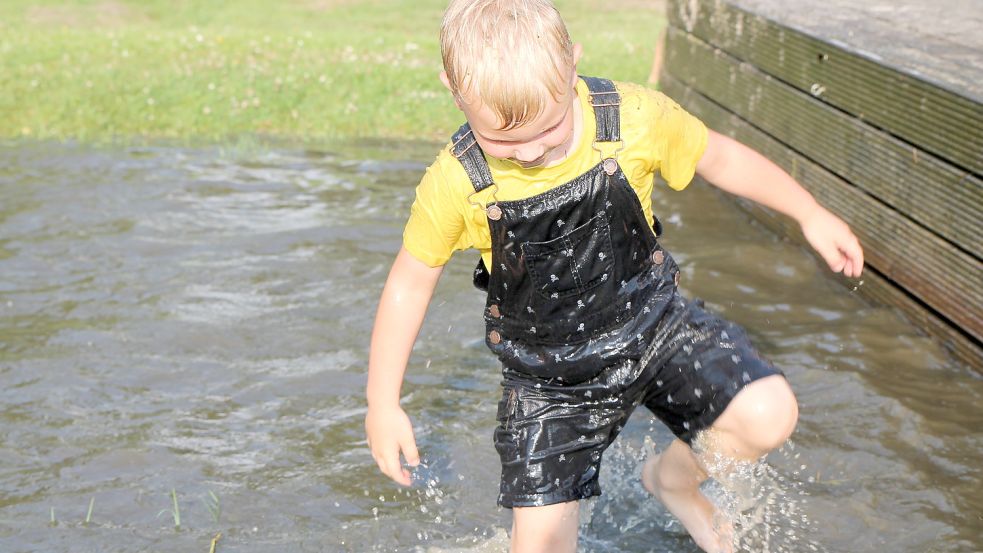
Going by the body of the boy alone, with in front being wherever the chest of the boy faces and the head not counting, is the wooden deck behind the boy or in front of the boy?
behind

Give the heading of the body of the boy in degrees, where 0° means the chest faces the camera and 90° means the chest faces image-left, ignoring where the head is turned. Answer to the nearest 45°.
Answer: approximately 0°
